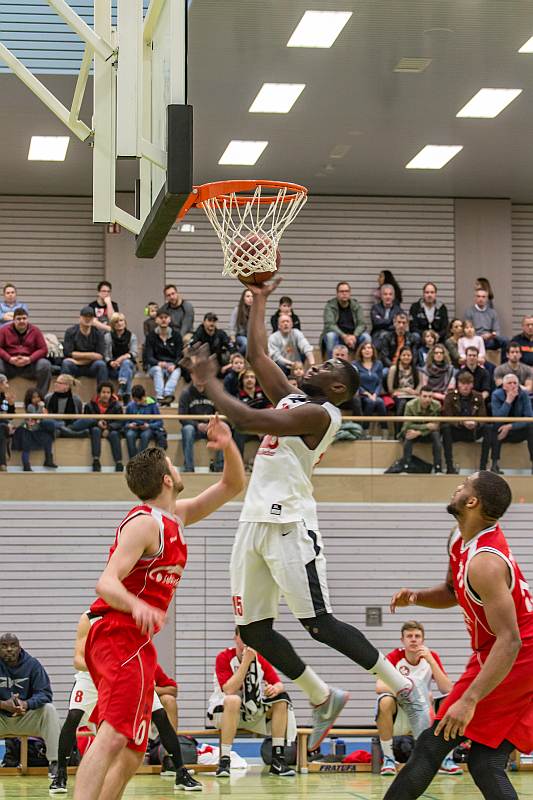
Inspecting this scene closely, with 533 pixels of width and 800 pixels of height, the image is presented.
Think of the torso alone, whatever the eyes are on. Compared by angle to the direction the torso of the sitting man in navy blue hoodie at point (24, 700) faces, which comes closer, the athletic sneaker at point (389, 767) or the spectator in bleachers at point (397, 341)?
the athletic sneaker

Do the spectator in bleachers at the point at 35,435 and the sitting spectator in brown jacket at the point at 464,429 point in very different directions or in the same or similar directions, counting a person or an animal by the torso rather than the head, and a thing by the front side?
same or similar directions

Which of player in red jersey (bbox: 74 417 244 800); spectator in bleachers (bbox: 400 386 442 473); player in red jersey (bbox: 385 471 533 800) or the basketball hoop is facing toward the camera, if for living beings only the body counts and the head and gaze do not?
the spectator in bleachers

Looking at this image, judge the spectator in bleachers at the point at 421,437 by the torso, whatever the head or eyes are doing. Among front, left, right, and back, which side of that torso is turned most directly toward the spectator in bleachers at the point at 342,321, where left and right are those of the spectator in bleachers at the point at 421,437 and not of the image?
back

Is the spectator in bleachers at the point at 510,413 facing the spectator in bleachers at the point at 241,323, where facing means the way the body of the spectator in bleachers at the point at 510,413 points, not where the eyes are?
no

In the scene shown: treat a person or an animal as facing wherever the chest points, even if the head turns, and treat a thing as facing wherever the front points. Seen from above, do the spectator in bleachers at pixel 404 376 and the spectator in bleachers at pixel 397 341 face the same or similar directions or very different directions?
same or similar directions

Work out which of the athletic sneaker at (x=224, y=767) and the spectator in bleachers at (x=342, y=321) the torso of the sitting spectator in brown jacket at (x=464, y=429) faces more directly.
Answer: the athletic sneaker

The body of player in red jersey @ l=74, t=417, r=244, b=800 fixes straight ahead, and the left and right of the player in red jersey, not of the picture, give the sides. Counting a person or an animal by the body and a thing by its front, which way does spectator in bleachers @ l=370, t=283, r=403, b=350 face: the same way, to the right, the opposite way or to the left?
to the right

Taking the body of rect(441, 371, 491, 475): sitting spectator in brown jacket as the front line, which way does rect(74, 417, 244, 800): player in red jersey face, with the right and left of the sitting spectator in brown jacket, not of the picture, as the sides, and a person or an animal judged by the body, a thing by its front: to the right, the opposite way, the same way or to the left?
to the left

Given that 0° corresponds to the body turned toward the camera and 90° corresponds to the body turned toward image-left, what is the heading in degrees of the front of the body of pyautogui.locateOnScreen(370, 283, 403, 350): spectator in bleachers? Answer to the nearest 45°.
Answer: approximately 0°

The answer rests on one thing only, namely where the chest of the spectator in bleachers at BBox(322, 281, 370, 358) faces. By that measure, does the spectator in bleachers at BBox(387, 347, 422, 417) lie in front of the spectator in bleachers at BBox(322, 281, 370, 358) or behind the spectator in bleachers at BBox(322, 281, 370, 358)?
in front

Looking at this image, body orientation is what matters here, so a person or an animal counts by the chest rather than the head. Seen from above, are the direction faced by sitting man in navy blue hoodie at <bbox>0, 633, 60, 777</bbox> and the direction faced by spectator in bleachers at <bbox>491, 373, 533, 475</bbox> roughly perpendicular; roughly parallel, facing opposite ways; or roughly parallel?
roughly parallel

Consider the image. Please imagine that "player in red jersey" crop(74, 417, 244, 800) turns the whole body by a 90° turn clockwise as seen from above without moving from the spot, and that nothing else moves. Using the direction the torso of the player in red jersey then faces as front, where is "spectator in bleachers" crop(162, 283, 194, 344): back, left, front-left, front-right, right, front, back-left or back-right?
back

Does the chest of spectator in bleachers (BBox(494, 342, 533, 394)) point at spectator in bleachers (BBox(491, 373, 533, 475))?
yes

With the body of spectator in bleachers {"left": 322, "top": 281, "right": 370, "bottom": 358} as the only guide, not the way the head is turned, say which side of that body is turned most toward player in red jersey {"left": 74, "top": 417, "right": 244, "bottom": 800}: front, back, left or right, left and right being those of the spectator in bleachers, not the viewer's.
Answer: front

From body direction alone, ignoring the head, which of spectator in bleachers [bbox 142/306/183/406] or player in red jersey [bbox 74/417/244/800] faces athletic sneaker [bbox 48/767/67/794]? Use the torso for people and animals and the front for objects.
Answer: the spectator in bleachers

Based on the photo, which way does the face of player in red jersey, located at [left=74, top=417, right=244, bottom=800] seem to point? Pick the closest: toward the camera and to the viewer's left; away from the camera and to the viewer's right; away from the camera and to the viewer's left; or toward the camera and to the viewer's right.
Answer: away from the camera and to the viewer's right

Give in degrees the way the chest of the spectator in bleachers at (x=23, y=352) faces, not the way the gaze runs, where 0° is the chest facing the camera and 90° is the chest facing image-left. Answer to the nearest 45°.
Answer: approximately 0°

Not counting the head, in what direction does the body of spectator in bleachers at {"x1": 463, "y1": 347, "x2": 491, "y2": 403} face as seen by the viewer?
toward the camera

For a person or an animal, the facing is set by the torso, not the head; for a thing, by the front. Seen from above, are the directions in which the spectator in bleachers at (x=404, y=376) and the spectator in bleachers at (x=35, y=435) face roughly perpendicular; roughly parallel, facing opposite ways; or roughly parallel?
roughly parallel
